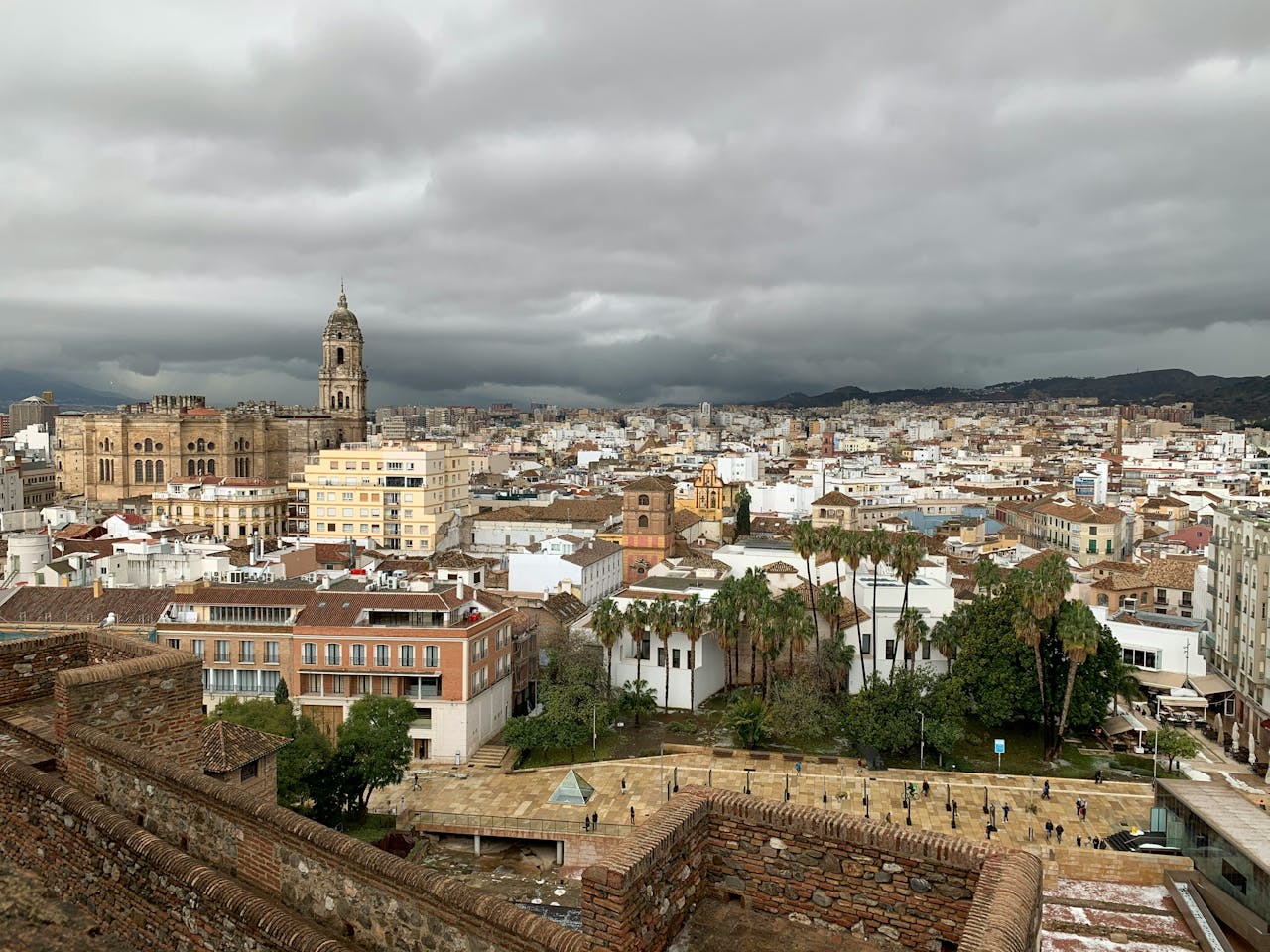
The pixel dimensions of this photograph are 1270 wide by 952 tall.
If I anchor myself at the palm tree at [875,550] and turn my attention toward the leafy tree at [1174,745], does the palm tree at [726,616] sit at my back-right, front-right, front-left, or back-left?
back-right

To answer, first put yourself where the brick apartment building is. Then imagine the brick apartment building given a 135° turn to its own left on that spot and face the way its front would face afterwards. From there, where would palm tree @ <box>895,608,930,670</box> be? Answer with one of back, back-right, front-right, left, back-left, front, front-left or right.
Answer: front-right

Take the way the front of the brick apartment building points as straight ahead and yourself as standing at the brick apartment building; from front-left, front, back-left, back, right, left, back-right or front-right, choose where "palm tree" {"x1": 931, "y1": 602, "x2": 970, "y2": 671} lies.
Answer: left

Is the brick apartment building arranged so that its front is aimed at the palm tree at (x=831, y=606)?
no

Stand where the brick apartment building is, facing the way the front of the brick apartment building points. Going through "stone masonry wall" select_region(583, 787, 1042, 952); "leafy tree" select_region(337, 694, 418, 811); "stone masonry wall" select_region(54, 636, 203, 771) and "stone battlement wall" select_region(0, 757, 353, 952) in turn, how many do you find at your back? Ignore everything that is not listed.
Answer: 0

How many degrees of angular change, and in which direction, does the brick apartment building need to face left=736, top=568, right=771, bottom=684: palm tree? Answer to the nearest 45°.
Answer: approximately 90° to its left

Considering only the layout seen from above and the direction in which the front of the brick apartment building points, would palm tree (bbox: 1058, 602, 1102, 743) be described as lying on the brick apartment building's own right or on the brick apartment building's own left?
on the brick apartment building's own left

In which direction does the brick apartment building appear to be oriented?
toward the camera

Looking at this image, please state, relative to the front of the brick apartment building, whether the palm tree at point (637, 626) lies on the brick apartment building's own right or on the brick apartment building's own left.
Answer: on the brick apartment building's own left

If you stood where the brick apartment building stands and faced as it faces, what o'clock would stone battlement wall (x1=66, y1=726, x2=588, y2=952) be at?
The stone battlement wall is roughly at 12 o'clock from the brick apartment building.

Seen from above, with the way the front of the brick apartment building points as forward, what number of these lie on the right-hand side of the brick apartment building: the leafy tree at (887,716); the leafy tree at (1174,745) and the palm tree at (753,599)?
0

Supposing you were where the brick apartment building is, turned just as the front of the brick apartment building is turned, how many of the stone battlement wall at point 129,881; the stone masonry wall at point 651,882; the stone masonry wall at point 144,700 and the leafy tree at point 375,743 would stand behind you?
0

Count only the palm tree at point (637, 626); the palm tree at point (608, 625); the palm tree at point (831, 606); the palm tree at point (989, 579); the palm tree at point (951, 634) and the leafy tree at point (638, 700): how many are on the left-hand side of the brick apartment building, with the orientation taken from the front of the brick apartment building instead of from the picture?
6

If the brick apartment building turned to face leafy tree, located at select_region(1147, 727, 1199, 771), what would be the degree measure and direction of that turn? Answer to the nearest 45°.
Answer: approximately 45° to its left

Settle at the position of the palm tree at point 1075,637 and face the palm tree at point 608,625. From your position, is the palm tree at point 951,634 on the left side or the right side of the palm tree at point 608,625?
right

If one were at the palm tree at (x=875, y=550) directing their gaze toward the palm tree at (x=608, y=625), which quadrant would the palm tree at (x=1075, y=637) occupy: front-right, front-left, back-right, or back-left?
back-left

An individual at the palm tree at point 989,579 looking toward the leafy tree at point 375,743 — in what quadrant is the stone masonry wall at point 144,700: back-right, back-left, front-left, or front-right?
front-left

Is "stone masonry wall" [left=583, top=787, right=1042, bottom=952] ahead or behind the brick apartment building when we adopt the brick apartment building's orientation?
ahead

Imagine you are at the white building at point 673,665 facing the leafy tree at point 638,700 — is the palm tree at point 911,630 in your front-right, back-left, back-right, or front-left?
back-left

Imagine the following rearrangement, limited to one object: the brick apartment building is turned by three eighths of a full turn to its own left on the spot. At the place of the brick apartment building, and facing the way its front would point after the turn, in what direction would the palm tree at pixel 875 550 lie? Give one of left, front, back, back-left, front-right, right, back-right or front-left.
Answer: front-right

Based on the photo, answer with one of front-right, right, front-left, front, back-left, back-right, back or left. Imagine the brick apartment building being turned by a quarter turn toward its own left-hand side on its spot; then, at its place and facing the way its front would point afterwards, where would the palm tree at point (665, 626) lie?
front

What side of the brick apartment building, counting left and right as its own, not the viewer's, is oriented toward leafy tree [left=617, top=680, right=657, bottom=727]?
left
